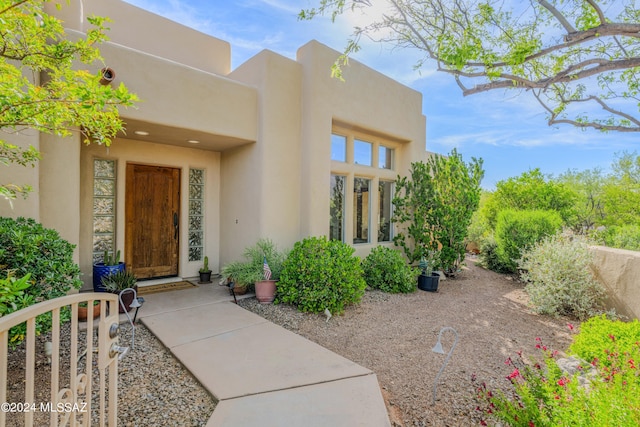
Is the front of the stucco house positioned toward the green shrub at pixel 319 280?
yes

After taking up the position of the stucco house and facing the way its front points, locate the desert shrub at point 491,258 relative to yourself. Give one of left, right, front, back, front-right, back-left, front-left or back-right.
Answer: front-left

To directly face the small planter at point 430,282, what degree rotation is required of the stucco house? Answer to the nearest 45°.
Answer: approximately 45° to its left

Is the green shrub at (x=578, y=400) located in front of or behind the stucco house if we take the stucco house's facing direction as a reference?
in front

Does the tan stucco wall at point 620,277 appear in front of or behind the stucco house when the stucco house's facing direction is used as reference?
in front

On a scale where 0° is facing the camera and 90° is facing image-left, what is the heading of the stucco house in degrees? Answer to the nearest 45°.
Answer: approximately 315°

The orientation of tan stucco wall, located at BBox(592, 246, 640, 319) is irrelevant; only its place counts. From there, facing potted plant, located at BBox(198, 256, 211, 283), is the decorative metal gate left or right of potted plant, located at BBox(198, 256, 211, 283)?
left
